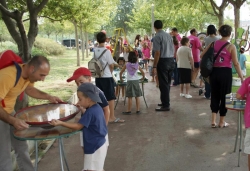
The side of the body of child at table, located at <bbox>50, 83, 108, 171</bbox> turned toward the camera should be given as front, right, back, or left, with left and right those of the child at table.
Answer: left

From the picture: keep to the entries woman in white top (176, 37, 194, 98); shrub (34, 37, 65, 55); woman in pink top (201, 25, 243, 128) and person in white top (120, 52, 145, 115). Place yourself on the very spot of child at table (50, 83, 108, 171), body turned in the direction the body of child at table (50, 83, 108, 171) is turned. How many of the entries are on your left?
0

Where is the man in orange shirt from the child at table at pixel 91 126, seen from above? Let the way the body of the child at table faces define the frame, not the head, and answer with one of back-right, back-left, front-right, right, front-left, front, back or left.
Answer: front

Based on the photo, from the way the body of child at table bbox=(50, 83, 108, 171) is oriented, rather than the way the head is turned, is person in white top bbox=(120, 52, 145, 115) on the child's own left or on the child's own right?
on the child's own right

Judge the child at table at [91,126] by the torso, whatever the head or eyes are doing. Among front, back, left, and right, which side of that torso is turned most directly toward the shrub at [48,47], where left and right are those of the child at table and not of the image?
right

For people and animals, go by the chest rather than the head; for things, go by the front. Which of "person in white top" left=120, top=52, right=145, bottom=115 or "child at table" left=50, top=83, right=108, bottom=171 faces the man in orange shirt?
the child at table

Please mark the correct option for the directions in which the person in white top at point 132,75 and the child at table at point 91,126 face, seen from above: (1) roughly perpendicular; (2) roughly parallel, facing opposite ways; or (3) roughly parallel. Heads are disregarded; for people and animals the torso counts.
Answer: roughly perpendicular

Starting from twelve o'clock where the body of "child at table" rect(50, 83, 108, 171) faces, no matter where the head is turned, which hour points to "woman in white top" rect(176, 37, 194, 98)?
The woman in white top is roughly at 4 o'clock from the child at table.

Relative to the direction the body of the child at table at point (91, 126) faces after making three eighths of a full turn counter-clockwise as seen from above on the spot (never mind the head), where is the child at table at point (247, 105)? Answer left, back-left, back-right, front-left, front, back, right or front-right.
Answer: front-left

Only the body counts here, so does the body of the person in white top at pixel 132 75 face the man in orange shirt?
no

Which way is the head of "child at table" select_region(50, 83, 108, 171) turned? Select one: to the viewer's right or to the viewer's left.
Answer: to the viewer's left

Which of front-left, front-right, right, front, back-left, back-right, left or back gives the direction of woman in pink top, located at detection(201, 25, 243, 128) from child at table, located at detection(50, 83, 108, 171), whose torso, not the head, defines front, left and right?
back-right
